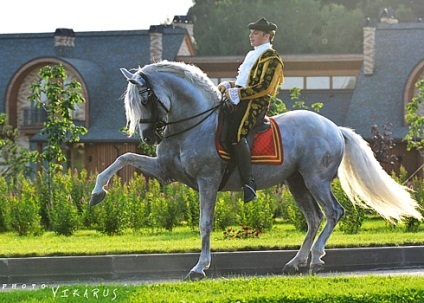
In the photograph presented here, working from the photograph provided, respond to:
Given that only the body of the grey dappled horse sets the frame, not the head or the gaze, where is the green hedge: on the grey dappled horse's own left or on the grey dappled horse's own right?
on the grey dappled horse's own right

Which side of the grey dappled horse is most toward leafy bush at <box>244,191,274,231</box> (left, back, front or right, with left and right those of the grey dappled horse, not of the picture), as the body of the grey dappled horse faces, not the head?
right

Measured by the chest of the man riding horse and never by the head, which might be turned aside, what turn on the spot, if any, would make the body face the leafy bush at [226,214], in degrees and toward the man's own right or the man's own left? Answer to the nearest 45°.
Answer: approximately 90° to the man's own right

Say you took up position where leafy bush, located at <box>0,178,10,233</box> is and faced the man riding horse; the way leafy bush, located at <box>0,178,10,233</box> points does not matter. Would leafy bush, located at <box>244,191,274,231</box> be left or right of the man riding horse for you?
left

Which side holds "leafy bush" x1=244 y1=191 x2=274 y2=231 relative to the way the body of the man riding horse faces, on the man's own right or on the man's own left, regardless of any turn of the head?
on the man's own right

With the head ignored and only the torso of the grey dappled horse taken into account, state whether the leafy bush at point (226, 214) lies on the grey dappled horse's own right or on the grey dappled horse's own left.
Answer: on the grey dappled horse's own right

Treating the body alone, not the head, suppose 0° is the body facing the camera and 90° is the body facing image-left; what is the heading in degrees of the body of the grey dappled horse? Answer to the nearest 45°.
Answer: approximately 90°

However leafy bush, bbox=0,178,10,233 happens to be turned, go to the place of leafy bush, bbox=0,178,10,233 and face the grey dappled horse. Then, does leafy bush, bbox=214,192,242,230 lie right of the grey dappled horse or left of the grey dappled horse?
left

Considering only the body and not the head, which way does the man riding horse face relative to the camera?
to the viewer's left

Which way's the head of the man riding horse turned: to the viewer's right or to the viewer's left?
to the viewer's left
